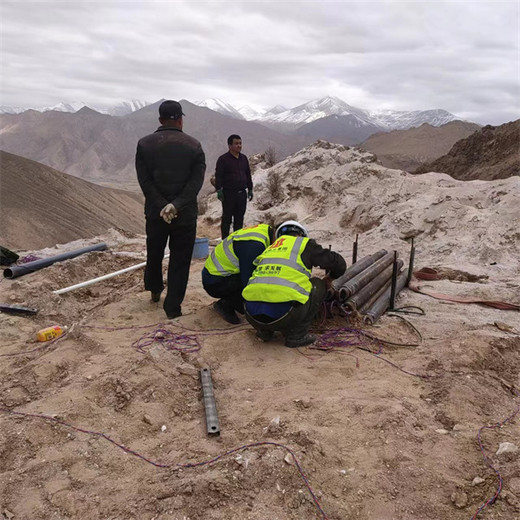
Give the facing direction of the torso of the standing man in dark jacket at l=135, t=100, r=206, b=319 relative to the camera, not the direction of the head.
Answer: away from the camera

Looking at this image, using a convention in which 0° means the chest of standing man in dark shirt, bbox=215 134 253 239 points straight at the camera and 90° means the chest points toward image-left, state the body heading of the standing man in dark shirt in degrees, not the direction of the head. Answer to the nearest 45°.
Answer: approximately 315°

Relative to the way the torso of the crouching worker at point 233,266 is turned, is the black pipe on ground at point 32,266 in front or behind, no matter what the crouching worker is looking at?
behind

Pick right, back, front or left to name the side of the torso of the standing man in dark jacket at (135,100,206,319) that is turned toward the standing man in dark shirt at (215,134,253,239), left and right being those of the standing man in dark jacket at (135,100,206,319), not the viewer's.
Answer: front

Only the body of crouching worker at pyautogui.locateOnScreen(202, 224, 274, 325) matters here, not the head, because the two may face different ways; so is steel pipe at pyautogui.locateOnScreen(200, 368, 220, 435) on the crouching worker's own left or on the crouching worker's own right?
on the crouching worker's own right

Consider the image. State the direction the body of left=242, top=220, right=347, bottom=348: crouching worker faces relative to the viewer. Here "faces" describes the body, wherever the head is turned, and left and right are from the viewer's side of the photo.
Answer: facing away from the viewer and to the right of the viewer

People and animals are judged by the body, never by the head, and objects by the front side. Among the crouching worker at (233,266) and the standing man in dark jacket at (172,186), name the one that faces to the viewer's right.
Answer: the crouching worker

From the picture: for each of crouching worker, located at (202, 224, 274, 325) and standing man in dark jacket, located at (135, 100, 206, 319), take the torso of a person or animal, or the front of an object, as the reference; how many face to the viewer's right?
1

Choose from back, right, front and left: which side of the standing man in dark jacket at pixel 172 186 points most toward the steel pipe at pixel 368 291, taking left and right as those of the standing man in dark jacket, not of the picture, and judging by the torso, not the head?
right

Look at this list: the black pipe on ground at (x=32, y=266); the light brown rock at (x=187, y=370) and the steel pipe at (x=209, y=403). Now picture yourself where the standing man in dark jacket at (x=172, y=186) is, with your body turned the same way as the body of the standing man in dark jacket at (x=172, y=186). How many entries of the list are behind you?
2

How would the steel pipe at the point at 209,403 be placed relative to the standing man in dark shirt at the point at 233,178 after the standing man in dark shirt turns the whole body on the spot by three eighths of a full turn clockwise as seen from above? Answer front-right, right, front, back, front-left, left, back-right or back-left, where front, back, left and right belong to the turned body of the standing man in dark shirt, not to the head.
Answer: left

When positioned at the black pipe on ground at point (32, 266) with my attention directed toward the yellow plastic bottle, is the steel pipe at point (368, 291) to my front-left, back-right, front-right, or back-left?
front-left

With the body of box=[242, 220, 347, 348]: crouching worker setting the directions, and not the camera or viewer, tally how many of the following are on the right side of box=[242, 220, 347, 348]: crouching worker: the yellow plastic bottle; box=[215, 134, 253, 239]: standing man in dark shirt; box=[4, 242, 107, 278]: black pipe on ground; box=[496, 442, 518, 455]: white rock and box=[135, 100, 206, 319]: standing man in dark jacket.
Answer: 1

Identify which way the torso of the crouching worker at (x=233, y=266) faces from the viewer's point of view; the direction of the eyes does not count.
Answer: to the viewer's right

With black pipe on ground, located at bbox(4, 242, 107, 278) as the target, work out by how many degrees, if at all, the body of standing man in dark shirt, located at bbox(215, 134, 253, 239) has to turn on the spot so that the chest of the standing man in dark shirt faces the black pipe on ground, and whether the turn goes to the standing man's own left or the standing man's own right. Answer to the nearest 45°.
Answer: approximately 90° to the standing man's own right

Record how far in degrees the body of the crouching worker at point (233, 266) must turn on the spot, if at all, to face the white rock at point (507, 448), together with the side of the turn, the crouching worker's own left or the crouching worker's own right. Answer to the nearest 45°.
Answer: approximately 45° to the crouching worker's own right

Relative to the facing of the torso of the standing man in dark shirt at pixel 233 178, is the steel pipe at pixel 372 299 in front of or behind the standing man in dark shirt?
in front

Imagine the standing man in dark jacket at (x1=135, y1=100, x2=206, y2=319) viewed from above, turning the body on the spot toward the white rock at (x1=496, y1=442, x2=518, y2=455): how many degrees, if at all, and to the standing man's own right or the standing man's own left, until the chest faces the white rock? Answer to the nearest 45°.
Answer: approximately 135° to the standing man's own right
